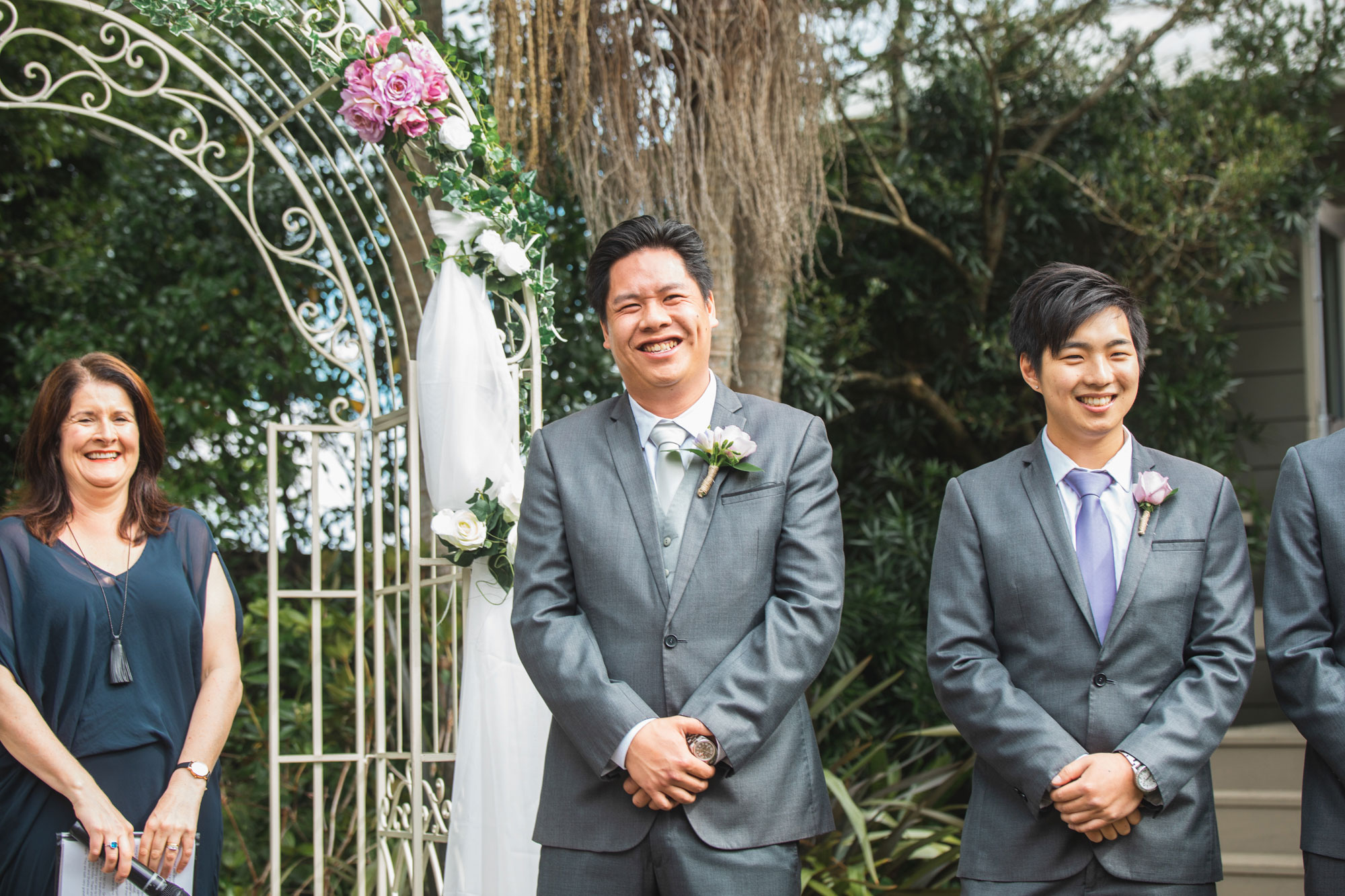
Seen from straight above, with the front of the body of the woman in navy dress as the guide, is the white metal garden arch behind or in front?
behind

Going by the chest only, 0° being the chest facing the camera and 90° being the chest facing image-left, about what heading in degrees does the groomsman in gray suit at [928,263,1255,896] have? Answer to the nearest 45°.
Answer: approximately 0°

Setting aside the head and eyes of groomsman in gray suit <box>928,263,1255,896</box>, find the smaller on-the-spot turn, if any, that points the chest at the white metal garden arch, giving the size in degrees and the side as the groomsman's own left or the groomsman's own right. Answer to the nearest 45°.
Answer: approximately 135° to the groomsman's own right

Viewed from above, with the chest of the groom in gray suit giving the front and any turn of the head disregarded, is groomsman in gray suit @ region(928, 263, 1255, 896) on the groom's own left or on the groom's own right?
on the groom's own left
